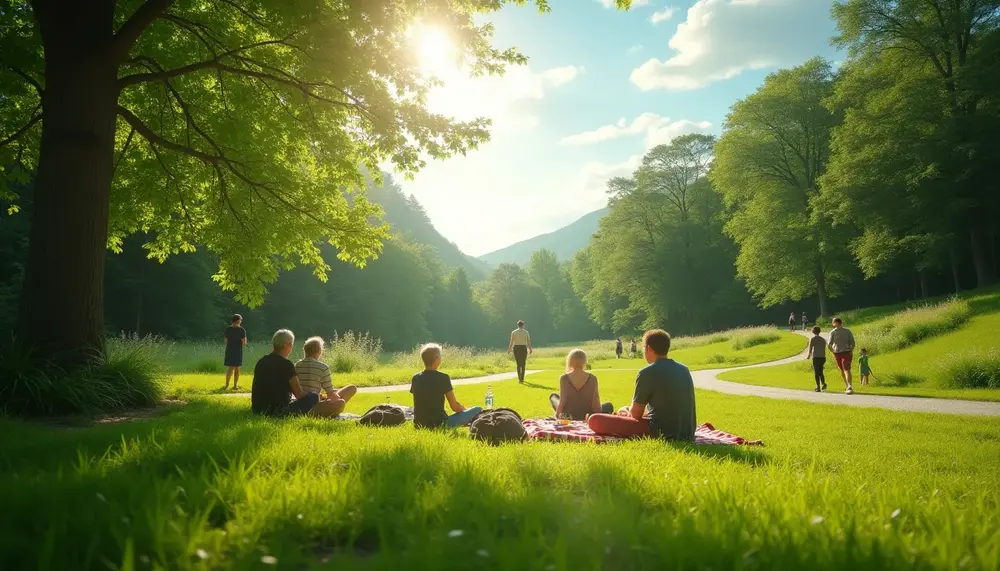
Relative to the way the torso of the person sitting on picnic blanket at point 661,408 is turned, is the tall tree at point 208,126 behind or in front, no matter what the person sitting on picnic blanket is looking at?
in front

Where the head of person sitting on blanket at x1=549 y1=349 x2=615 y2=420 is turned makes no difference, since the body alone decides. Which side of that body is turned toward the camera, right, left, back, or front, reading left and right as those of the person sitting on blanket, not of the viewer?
back

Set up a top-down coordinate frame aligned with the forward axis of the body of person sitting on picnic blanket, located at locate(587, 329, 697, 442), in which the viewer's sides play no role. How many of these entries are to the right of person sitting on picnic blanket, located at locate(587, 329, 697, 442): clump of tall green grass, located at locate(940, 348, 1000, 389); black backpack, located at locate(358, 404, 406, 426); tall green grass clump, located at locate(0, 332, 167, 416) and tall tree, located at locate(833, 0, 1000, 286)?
2

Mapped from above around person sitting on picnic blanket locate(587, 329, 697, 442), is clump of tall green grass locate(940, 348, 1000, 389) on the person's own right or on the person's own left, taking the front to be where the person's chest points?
on the person's own right

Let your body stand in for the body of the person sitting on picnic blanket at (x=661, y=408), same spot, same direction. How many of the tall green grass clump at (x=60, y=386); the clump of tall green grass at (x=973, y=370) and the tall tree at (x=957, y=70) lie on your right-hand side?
2

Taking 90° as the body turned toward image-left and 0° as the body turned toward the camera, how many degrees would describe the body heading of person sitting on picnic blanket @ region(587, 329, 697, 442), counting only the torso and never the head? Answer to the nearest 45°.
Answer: approximately 135°

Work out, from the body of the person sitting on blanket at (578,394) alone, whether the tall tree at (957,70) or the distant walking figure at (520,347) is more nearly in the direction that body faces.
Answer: the distant walking figure

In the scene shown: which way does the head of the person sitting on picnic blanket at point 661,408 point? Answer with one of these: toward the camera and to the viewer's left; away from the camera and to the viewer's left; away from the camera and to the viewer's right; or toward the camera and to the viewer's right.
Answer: away from the camera and to the viewer's left

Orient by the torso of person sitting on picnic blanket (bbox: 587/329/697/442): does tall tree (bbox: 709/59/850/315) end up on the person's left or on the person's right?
on the person's right

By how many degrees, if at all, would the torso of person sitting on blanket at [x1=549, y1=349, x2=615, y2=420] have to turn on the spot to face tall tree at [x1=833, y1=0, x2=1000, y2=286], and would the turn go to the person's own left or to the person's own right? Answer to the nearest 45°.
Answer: approximately 45° to the person's own right

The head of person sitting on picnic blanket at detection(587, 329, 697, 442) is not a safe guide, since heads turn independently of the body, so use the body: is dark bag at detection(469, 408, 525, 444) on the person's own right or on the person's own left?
on the person's own left

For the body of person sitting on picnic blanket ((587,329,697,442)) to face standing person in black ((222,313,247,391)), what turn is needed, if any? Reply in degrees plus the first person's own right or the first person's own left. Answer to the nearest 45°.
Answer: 0° — they already face them
